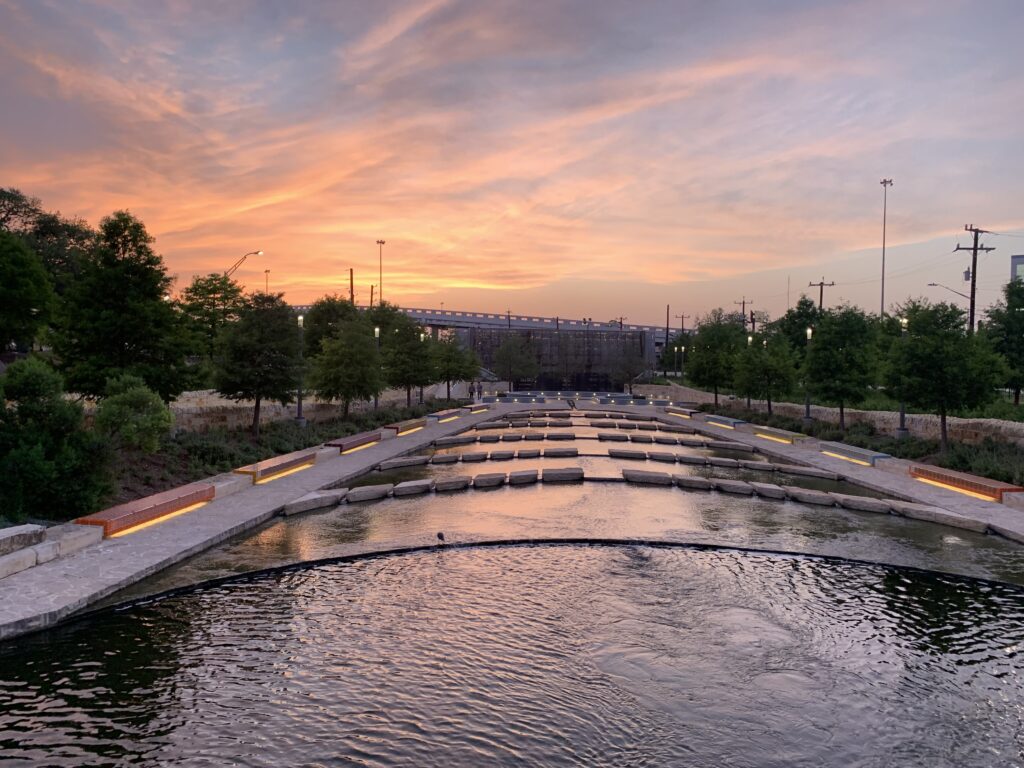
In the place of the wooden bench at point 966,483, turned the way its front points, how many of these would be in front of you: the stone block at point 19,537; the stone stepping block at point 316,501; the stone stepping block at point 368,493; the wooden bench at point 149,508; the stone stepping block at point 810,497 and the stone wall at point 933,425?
5

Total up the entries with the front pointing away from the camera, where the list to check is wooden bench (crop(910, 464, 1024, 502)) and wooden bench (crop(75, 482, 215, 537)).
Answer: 0

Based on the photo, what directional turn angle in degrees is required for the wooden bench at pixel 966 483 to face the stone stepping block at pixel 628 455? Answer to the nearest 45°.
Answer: approximately 45° to its right

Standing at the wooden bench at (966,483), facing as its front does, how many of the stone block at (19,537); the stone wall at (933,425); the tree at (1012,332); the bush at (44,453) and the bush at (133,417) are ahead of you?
3

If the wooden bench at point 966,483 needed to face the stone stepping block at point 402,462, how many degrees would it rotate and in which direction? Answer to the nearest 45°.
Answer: approximately 45° to its right

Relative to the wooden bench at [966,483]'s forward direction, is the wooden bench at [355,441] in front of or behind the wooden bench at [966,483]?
in front

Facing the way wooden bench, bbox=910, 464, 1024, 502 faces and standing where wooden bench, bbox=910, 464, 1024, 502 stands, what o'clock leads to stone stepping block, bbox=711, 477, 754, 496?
The stone stepping block is roughly at 1 o'clock from the wooden bench.

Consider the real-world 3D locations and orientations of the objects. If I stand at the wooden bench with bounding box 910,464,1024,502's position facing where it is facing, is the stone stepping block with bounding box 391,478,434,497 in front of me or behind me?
in front

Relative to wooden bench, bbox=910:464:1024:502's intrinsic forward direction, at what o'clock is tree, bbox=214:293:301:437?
The tree is roughly at 1 o'clock from the wooden bench.

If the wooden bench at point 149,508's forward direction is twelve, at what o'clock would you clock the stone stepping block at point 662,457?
The stone stepping block is roughly at 10 o'clock from the wooden bench.

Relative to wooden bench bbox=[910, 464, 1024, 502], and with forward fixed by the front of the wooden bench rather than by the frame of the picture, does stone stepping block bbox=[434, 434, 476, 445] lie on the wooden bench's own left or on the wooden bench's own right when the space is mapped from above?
on the wooden bench's own right

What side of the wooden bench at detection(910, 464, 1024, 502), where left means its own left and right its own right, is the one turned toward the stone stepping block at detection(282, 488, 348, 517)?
front

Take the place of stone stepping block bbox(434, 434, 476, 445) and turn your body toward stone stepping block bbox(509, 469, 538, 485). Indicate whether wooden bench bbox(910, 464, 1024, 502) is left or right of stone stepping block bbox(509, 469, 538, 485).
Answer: left

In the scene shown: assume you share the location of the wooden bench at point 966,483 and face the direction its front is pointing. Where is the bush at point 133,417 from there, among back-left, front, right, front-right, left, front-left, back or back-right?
front

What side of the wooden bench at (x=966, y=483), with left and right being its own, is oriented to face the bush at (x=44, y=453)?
front

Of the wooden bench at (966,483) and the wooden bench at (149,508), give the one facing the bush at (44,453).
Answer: the wooden bench at (966,483)

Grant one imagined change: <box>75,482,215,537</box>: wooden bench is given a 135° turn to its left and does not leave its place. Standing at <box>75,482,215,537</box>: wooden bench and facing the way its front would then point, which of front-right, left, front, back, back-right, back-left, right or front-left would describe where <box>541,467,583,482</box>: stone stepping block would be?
right

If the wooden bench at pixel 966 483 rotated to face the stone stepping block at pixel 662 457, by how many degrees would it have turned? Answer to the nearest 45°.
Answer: approximately 45° to its right

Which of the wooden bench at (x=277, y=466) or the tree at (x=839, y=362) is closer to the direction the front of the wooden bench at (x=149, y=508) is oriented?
the tree

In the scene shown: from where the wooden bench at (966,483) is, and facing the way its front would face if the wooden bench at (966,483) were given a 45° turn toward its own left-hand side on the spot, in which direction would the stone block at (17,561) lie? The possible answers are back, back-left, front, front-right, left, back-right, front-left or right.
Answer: front-right

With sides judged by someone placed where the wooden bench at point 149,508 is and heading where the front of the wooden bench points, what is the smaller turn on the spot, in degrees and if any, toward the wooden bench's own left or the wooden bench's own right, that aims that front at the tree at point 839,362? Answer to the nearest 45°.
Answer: approximately 45° to the wooden bench's own left

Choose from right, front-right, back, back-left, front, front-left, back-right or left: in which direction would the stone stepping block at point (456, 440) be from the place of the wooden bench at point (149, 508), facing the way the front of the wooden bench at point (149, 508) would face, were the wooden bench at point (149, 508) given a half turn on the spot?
right

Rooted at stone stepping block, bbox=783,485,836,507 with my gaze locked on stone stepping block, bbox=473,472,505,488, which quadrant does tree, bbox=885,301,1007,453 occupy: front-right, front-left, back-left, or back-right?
back-right
